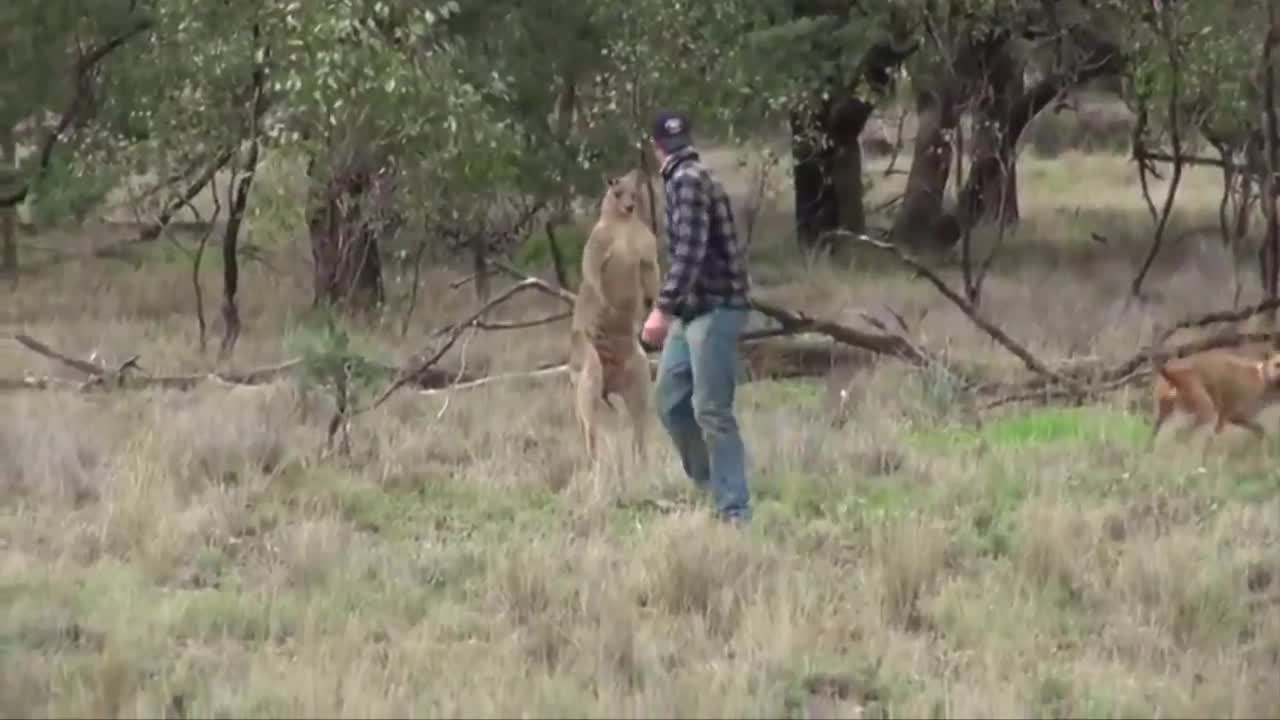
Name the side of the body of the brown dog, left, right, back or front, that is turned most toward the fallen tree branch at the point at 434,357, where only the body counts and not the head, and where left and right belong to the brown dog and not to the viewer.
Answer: back

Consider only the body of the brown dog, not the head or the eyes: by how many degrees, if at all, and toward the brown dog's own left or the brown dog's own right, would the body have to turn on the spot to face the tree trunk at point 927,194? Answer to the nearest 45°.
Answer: approximately 90° to the brown dog's own left

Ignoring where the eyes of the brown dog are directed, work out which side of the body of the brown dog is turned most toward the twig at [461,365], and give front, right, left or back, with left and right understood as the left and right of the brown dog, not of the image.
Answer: back

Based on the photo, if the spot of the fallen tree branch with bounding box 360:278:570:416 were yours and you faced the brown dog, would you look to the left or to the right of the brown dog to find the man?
right

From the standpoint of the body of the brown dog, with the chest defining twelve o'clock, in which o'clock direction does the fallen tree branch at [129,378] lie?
The fallen tree branch is roughly at 6 o'clock from the brown dog.

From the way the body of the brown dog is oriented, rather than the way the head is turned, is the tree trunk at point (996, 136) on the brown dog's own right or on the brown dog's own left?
on the brown dog's own left

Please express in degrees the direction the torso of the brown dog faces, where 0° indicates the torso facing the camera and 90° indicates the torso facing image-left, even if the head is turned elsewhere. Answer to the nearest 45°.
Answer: approximately 270°
